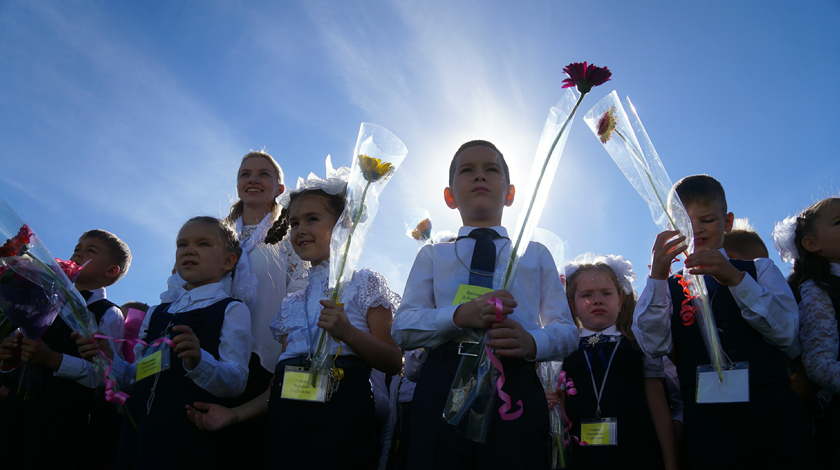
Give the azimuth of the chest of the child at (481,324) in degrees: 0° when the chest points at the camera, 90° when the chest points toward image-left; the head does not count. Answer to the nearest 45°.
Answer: approximately 0°

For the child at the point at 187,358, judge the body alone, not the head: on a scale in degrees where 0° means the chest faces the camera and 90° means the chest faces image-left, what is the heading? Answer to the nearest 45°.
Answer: approximately 45°

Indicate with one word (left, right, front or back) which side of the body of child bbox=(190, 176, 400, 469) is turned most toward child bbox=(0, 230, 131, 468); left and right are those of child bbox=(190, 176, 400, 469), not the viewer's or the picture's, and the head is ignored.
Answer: right

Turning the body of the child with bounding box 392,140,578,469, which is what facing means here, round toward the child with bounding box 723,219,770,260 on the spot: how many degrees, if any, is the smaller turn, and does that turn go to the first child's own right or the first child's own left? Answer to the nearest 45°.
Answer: approximately 135° to the first child's own left

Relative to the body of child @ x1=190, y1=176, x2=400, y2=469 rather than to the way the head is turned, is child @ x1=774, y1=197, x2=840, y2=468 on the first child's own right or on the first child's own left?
on the first child's own left

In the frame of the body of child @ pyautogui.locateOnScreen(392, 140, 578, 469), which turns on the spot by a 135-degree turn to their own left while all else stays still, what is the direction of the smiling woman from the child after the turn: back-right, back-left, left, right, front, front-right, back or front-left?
left
